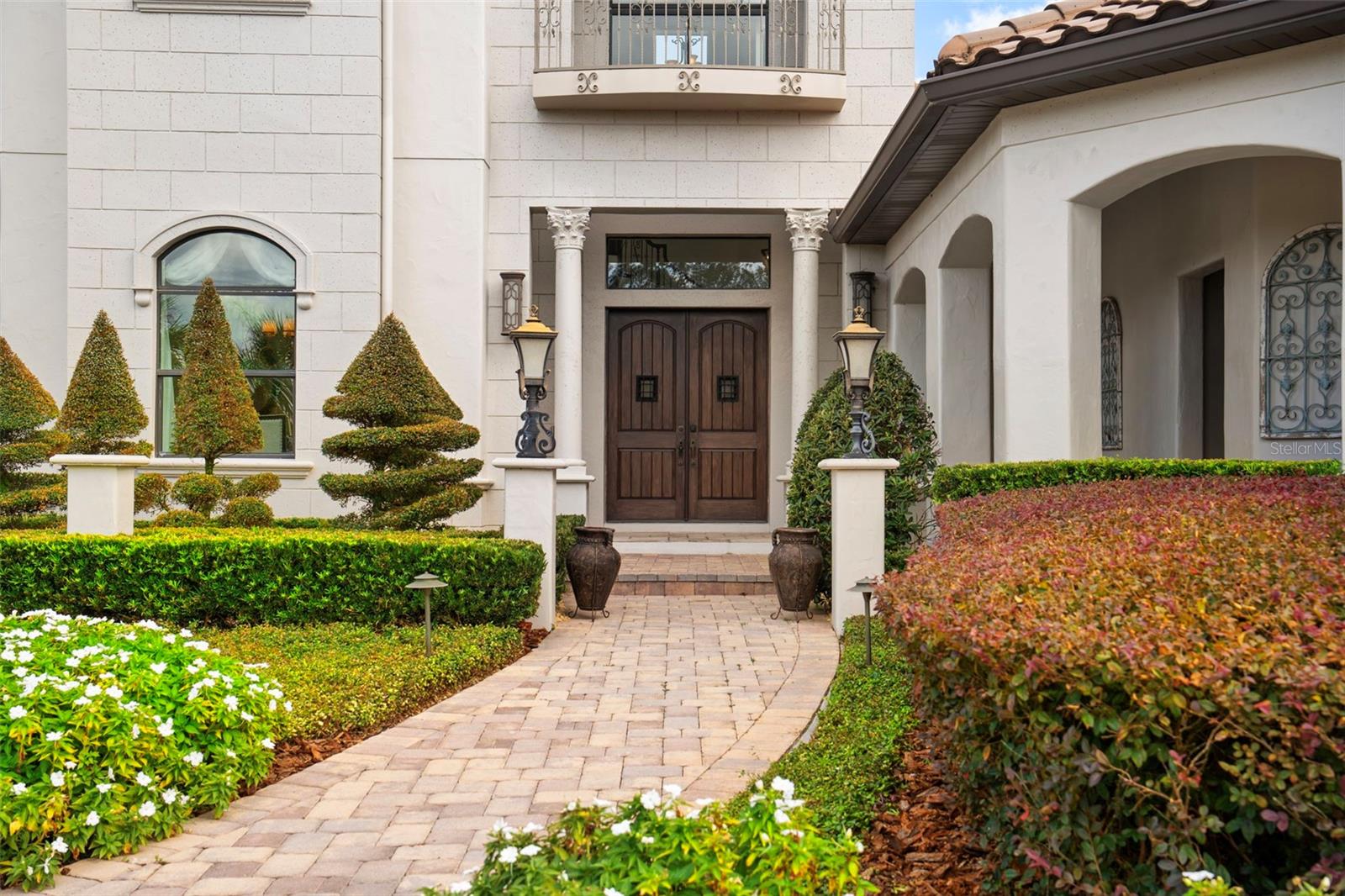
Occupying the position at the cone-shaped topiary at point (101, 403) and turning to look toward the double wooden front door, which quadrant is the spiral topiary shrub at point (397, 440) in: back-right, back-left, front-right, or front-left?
front-right

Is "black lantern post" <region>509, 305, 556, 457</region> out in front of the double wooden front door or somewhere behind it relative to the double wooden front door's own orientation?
in front

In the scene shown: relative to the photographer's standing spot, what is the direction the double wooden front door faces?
facing the viewer

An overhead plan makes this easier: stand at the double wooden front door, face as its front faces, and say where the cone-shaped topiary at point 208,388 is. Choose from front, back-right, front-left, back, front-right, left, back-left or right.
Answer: front-right

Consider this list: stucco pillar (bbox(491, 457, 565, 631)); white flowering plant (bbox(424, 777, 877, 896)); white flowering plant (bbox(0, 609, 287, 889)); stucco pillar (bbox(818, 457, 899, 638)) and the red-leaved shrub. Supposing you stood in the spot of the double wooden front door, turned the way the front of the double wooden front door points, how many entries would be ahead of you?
5

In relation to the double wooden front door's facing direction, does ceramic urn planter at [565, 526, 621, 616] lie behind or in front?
in front

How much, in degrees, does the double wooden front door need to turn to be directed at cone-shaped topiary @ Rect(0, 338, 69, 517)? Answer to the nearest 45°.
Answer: approximately 45° to its right

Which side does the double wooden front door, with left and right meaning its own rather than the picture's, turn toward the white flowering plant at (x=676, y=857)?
front

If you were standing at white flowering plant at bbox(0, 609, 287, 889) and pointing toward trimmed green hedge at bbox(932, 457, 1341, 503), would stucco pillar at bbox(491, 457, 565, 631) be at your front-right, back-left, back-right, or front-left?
front-left

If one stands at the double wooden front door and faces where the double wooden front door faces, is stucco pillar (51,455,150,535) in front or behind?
in front

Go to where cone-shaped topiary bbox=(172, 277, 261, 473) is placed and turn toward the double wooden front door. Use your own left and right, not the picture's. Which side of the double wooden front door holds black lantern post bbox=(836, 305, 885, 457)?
right

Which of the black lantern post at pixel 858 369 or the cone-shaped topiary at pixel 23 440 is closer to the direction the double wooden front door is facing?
the black lantern post

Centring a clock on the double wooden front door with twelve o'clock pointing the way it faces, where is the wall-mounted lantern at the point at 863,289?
The wall-mounted lantern is roughly at 10 o'clock from the double wooden front door.

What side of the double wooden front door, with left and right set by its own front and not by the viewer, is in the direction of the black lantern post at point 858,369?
front

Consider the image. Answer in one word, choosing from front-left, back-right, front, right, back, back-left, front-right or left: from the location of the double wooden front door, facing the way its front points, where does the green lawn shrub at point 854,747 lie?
front
